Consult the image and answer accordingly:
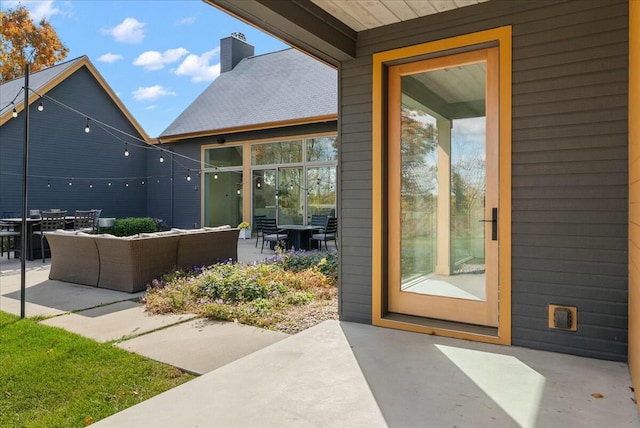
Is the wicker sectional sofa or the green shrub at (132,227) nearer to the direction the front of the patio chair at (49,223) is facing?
the green shrub

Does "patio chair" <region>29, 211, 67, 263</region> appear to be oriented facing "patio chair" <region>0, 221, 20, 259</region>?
yes

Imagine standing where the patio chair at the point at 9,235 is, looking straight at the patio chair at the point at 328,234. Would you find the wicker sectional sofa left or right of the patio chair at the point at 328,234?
right

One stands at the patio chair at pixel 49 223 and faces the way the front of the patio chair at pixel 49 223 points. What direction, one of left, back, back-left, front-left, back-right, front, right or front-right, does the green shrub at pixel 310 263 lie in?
back

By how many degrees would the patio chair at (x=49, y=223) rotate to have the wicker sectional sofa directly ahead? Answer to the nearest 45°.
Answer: approximately 135° to its left

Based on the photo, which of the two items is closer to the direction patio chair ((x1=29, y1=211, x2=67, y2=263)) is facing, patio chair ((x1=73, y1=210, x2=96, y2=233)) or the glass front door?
the patio chair

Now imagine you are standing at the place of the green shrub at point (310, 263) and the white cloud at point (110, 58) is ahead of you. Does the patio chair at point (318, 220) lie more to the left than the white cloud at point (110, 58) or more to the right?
right

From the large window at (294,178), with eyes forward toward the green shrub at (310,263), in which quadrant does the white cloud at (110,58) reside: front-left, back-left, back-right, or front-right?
back-right

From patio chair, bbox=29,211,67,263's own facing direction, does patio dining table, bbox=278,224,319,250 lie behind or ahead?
behind

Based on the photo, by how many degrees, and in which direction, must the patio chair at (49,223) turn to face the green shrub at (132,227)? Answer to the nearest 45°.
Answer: approximately 90° to its right

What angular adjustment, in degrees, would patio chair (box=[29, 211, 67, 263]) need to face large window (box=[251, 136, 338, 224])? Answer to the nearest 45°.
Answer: approximately 135° to its right

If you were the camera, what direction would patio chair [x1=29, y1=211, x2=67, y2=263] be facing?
facing away from the viewer and to the left of the viewer

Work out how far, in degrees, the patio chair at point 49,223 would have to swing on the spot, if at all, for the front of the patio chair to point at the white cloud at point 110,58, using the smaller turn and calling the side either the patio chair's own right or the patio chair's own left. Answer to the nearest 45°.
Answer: approximately 45° to the patio chair's own right
